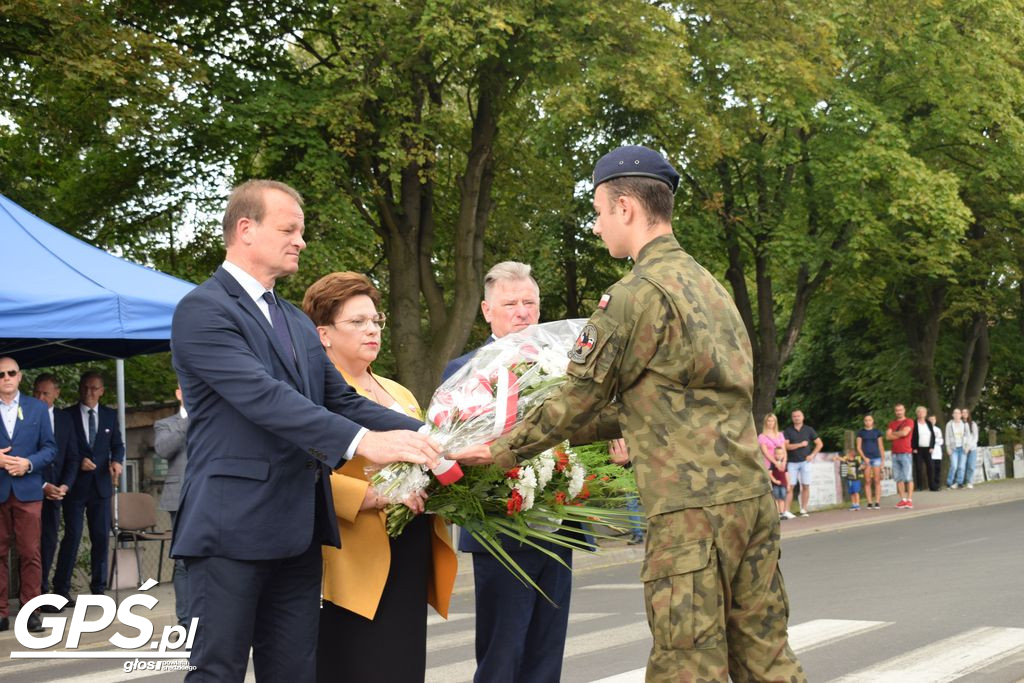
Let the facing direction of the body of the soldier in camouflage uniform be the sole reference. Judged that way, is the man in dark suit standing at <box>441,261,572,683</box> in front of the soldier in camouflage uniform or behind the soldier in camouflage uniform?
in front

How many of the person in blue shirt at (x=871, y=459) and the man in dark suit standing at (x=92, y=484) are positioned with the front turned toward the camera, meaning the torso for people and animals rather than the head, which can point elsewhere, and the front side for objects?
2

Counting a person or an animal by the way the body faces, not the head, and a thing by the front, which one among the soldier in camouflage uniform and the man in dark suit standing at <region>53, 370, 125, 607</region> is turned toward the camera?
the man in dark suit standing

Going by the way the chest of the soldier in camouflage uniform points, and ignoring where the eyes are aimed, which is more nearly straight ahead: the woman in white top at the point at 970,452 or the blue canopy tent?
the blue canopy tent

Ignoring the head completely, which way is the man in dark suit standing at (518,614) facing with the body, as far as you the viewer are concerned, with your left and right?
facing the viewer and to the right of the viewer

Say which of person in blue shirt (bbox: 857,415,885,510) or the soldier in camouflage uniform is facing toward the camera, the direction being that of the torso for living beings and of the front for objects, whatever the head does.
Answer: the person in blue shirt

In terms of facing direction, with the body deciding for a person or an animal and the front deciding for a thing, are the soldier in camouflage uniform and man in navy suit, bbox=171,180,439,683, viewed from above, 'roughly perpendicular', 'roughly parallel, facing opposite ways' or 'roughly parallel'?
roughly parallel, facing opposite ways

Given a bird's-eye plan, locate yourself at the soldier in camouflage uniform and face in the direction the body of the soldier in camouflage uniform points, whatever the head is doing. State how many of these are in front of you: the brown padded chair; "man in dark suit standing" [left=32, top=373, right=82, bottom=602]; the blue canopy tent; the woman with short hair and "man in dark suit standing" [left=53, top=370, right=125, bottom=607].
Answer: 5

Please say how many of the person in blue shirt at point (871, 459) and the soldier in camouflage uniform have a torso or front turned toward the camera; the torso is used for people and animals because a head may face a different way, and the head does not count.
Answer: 1

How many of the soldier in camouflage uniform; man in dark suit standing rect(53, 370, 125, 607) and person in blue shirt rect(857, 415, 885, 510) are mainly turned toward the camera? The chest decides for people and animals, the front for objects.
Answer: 2

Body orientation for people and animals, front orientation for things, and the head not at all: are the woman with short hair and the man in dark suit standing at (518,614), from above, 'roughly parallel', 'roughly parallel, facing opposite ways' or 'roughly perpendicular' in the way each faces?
roughly parallel
